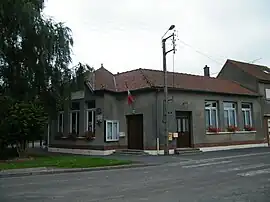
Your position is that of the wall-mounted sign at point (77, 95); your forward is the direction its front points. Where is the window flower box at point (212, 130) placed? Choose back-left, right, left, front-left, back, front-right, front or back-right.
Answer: back-left

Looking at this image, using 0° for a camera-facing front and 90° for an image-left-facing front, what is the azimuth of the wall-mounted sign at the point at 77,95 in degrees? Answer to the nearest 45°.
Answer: approximately 45°

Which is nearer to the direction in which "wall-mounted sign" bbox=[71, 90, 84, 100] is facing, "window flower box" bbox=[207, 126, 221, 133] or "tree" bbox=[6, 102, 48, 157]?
the tree

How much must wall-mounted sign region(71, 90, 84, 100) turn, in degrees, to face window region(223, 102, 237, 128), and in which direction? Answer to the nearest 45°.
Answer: approximately 135° to its left

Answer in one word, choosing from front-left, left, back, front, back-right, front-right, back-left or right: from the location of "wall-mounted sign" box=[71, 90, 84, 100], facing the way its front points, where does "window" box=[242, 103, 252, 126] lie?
back-left

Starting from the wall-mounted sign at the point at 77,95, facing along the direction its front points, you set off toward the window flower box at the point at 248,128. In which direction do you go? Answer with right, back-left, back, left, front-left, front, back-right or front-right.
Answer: back-left

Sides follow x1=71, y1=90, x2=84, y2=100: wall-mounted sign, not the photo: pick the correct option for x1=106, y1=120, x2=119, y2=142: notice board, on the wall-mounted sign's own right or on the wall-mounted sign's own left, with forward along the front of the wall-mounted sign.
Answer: on the wall-mounted sign's own left

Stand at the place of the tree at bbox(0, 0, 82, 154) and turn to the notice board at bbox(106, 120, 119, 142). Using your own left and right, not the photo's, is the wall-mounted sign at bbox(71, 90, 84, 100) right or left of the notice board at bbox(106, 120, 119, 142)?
left

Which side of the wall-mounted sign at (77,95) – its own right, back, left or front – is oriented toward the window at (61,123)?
right

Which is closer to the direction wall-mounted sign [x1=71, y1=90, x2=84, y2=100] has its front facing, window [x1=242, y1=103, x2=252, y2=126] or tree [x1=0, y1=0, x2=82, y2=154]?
the tree
